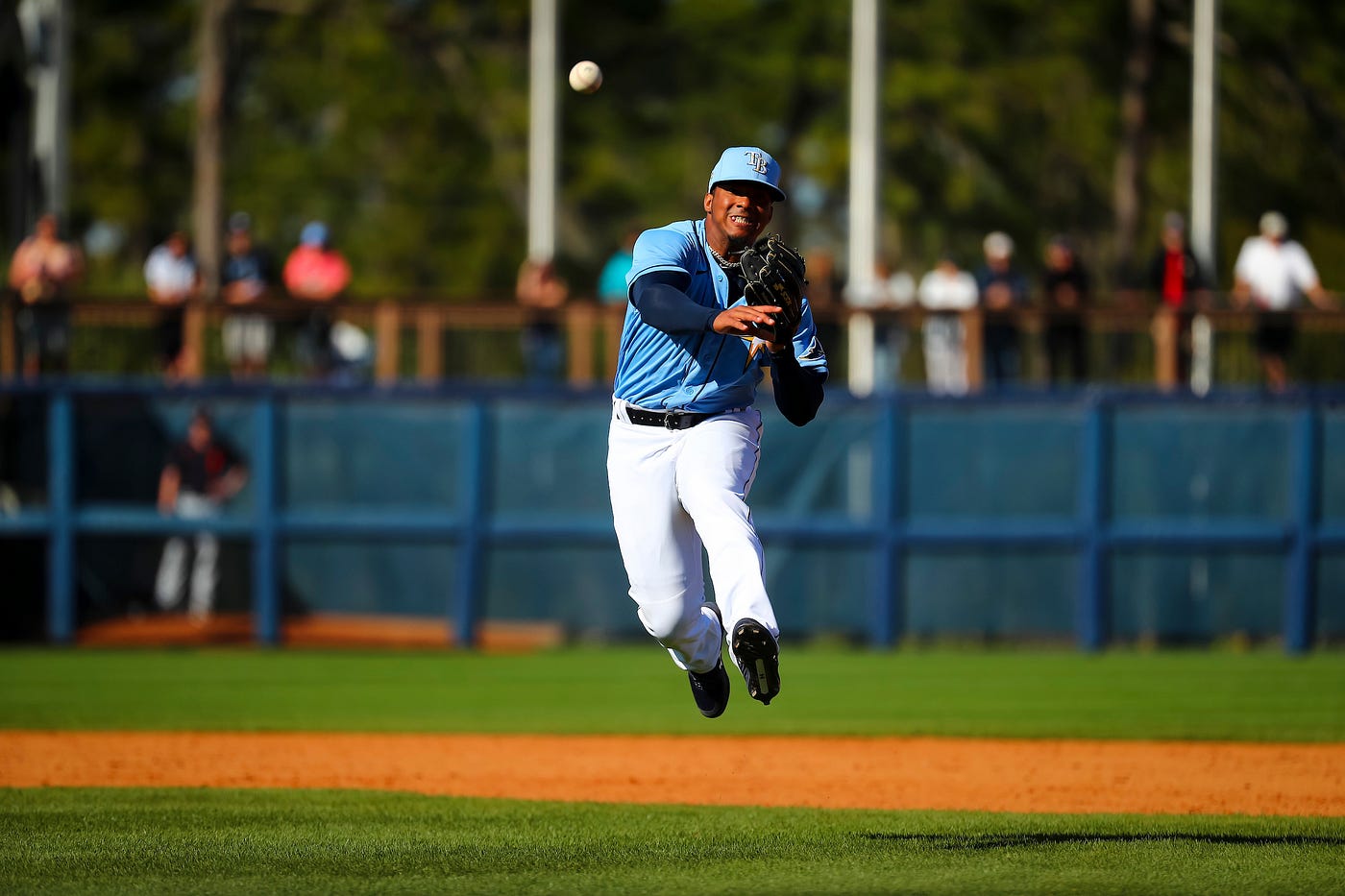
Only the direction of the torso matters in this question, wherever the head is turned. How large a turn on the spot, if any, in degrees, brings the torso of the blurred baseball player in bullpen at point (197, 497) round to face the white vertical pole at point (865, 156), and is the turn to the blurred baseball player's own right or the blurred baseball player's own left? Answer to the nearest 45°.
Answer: approximately 90° to the blurred baseball player's own left

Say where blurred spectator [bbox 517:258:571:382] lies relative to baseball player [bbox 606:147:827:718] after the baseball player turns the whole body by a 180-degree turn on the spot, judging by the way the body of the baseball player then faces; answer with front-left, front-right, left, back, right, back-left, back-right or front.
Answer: front

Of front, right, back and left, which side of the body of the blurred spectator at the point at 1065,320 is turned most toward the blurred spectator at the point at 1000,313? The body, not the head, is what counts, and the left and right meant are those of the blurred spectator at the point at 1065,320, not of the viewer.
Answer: right

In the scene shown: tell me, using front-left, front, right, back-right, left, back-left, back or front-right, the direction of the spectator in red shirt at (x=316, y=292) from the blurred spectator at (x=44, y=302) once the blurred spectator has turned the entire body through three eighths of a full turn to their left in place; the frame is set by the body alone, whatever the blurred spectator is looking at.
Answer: front-right

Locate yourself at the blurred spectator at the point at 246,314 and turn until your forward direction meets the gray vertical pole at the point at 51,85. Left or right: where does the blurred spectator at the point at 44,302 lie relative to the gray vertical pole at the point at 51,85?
left

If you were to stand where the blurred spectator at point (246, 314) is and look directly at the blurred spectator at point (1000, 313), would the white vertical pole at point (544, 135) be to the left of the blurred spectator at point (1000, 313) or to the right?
left

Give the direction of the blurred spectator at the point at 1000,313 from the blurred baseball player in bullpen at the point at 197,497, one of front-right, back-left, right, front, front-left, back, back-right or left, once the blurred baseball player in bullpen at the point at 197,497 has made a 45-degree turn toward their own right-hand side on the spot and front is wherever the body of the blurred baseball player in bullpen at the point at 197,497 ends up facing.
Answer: back-left

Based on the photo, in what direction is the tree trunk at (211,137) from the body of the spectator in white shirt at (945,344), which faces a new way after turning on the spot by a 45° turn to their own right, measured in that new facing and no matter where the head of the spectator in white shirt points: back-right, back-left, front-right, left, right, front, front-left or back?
right

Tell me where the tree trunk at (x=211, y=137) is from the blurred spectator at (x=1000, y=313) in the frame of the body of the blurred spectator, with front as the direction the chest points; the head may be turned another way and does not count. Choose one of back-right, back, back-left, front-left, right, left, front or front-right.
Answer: back-right

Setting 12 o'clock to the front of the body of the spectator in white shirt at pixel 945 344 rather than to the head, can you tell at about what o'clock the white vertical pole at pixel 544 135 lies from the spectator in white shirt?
The white vertical pole is roughly at 4 o'clock from the spectator in white shirt.

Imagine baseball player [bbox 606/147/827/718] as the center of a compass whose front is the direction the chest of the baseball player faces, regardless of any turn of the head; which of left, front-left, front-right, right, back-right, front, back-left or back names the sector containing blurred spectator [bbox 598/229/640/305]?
back
